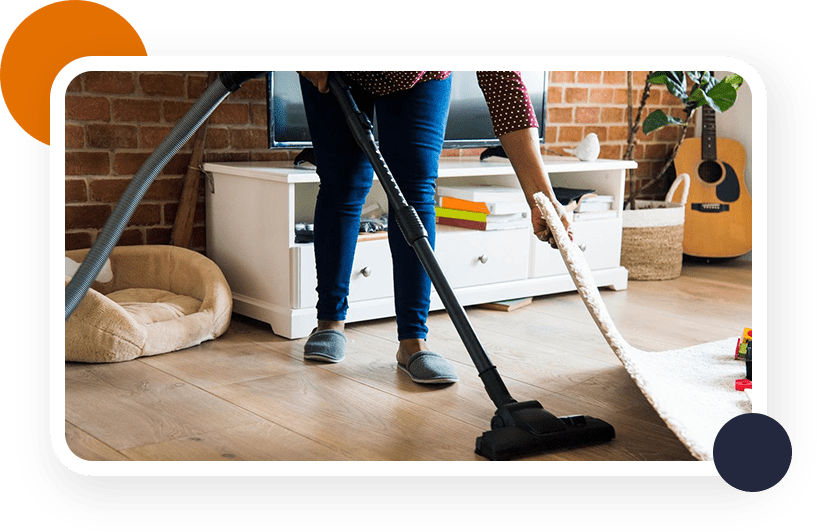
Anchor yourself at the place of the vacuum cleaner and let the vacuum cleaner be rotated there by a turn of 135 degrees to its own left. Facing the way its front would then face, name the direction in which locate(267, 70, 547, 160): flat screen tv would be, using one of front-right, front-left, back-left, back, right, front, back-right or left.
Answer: front

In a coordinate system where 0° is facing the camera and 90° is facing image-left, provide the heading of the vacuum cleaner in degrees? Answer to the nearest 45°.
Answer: approximately 315°

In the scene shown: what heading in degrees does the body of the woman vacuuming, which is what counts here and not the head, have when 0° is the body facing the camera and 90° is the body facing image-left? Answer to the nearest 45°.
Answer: approximately 0°

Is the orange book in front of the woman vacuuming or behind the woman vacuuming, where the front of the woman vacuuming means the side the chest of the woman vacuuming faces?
behind

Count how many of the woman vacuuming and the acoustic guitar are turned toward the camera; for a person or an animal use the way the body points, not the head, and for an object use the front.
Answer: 2

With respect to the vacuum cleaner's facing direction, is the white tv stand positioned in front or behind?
behind
